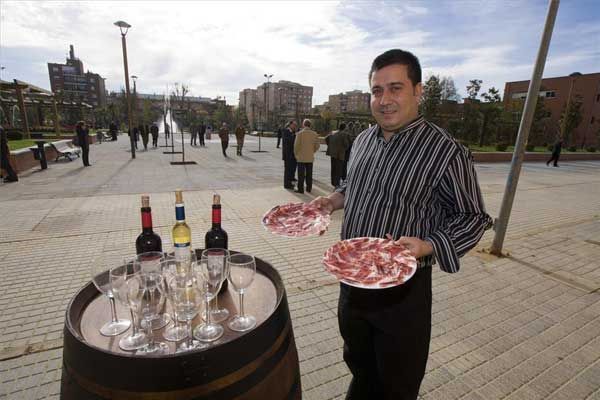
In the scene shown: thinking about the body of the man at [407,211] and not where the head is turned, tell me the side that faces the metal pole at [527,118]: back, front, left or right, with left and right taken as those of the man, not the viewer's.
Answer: back

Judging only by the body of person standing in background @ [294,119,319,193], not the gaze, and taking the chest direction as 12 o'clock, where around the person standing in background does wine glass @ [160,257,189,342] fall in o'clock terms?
The wine glass is roughly at 6 o'clock from the person standing in background.

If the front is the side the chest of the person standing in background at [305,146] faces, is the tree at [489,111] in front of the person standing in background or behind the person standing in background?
in front

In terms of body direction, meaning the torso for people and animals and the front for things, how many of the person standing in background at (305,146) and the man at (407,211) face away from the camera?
1

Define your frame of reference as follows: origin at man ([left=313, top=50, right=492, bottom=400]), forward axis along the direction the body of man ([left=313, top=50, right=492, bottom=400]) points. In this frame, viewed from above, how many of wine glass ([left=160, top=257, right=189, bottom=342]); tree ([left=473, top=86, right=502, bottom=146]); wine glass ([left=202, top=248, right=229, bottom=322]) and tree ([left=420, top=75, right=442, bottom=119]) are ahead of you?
2

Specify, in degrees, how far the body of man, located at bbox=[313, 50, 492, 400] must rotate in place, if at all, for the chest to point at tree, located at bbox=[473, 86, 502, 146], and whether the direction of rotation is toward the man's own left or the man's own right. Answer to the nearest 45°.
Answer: approximately 135° to the man's own right

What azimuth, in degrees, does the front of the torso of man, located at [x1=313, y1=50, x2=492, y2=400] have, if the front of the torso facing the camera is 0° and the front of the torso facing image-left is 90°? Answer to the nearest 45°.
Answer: approximately 45°

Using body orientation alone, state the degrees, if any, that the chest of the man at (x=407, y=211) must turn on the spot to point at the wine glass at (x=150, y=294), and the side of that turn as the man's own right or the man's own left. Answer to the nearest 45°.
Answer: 0° — they already face it
